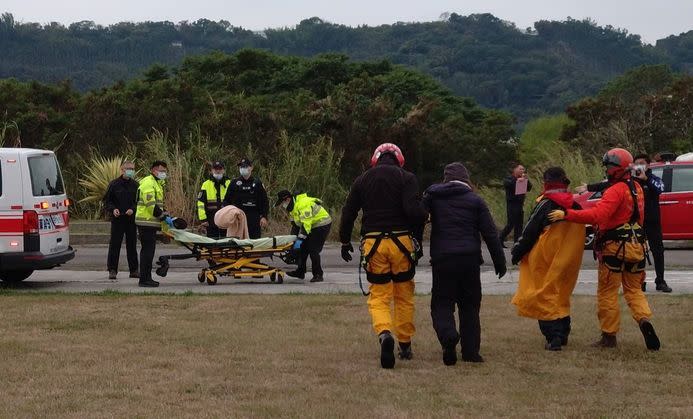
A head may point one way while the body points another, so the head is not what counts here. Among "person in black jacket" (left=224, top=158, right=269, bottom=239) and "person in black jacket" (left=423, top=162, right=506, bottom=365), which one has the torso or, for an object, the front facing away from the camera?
"person in black jacket" (left=423, top=162, right=506, bottom=365)

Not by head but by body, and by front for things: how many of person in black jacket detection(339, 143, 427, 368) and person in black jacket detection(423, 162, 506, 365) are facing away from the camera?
2

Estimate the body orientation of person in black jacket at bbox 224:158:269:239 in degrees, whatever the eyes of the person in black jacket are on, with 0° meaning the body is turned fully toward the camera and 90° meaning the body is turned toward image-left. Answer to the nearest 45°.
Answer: approximately 0°

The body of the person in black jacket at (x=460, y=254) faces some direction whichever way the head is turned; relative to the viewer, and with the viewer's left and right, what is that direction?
facing away from the viewer

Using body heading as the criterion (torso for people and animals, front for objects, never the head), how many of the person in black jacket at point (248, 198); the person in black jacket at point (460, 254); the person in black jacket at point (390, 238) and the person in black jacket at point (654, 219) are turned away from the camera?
2

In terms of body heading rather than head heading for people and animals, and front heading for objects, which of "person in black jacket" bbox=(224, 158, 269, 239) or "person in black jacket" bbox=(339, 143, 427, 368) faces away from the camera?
"person in black jacket" bbox=(339, 143, 427, 368)

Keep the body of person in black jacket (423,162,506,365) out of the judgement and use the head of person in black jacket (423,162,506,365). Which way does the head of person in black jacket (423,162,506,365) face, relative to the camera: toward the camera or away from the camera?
away from the camera

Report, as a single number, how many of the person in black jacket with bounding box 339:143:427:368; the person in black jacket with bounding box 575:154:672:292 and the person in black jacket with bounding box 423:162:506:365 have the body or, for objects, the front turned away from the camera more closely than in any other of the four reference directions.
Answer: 2

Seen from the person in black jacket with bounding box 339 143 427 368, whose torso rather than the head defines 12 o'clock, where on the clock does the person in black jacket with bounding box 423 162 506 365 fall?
the person in black jacket with bounding box 423 162 506 365 is roughly at 3 o'clock from the person in black jacket with bounding box 339 143 427 368.

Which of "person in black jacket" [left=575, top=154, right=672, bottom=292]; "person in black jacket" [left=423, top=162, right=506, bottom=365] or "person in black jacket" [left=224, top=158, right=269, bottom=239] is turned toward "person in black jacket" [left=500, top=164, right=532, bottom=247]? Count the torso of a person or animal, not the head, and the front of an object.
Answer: "person in black jacket" [left=423, top=162, right=506, bottom=365]

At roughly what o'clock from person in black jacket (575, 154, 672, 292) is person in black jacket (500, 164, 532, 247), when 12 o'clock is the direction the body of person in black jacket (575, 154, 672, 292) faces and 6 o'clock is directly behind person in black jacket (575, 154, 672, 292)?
person in black jacket (500, 164, 532, 247) is roughly at 4 o'clock from person in black jacket (575, 154, 672, 292).

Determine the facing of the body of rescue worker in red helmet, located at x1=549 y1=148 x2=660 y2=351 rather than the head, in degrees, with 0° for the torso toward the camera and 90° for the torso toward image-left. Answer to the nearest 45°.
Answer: approximately 135°
